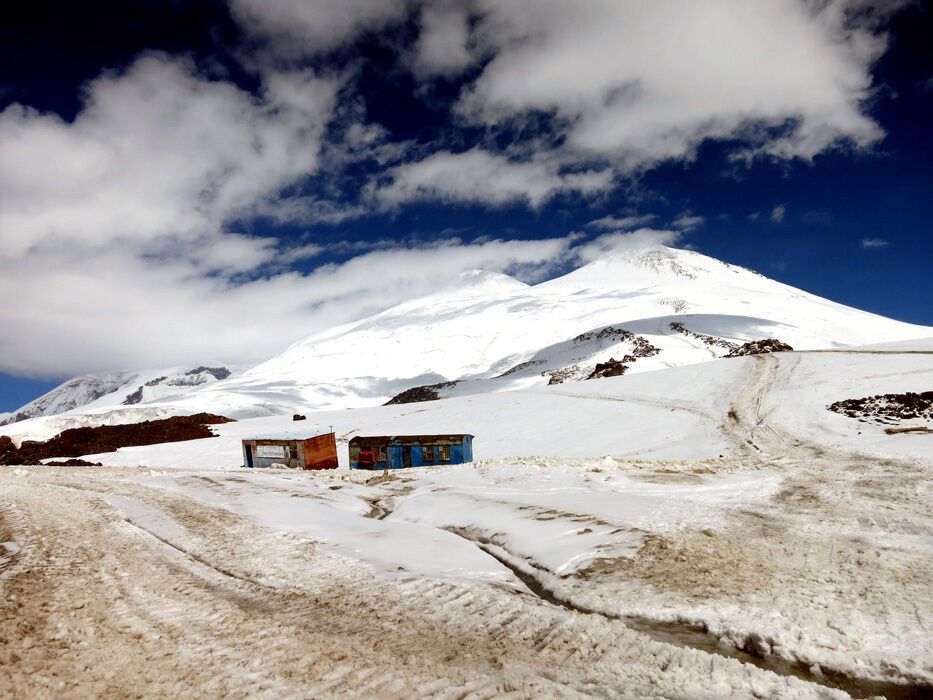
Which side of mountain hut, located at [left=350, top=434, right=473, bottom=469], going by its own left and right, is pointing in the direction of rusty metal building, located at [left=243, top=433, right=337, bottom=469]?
right

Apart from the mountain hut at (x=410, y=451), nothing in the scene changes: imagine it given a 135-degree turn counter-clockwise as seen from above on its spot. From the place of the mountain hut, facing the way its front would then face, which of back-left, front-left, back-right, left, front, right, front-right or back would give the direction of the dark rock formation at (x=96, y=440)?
left

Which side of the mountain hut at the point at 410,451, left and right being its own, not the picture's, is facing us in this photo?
front
